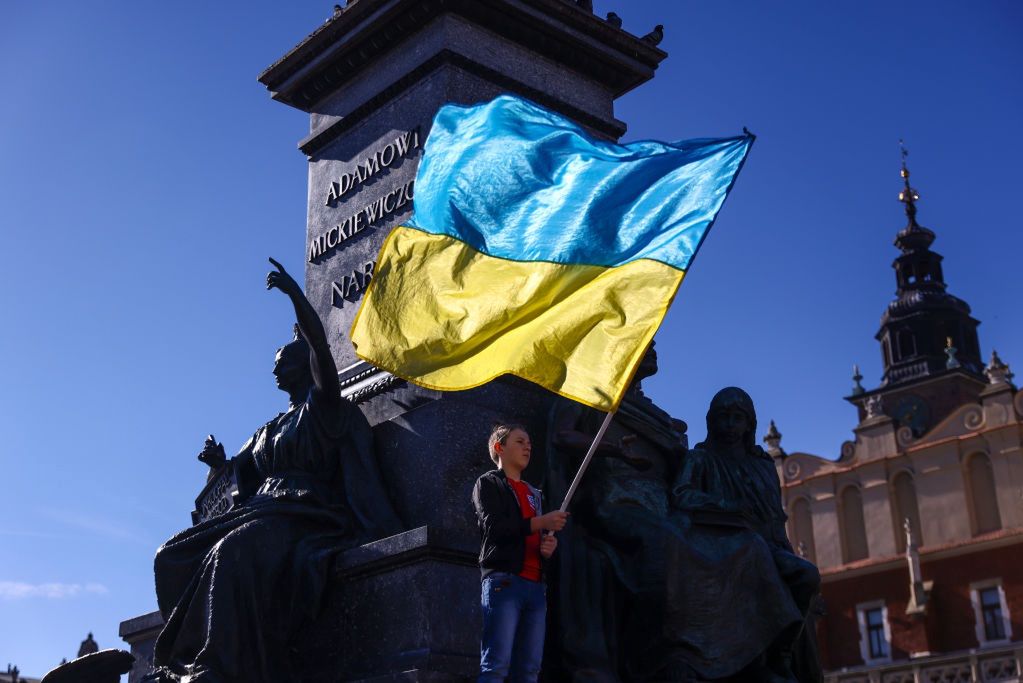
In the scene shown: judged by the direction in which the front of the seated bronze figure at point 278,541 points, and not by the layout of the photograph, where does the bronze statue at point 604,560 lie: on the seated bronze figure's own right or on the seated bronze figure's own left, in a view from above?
on the seated bronze figure's own left

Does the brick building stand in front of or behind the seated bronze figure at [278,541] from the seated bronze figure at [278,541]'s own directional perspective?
behind

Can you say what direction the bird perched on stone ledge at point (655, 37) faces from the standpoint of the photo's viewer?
facing to the right of the viewer

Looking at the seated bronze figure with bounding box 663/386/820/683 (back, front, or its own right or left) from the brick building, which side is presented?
back

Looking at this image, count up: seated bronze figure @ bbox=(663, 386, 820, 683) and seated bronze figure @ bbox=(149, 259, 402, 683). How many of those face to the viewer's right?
0

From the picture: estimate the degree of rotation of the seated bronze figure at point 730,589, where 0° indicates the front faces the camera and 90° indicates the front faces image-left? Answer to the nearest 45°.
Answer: approximately 0°

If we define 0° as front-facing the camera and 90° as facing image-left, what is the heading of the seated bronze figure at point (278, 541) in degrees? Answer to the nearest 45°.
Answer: approximately 45°

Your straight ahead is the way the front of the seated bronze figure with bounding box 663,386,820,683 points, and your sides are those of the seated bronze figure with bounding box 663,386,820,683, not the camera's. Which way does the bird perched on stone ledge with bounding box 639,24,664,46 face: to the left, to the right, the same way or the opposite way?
to the left

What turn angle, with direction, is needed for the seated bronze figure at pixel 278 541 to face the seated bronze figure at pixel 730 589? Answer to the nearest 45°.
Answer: approximately 135° to its left

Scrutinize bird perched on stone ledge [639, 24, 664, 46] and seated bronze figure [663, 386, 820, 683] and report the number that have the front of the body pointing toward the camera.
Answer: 1
